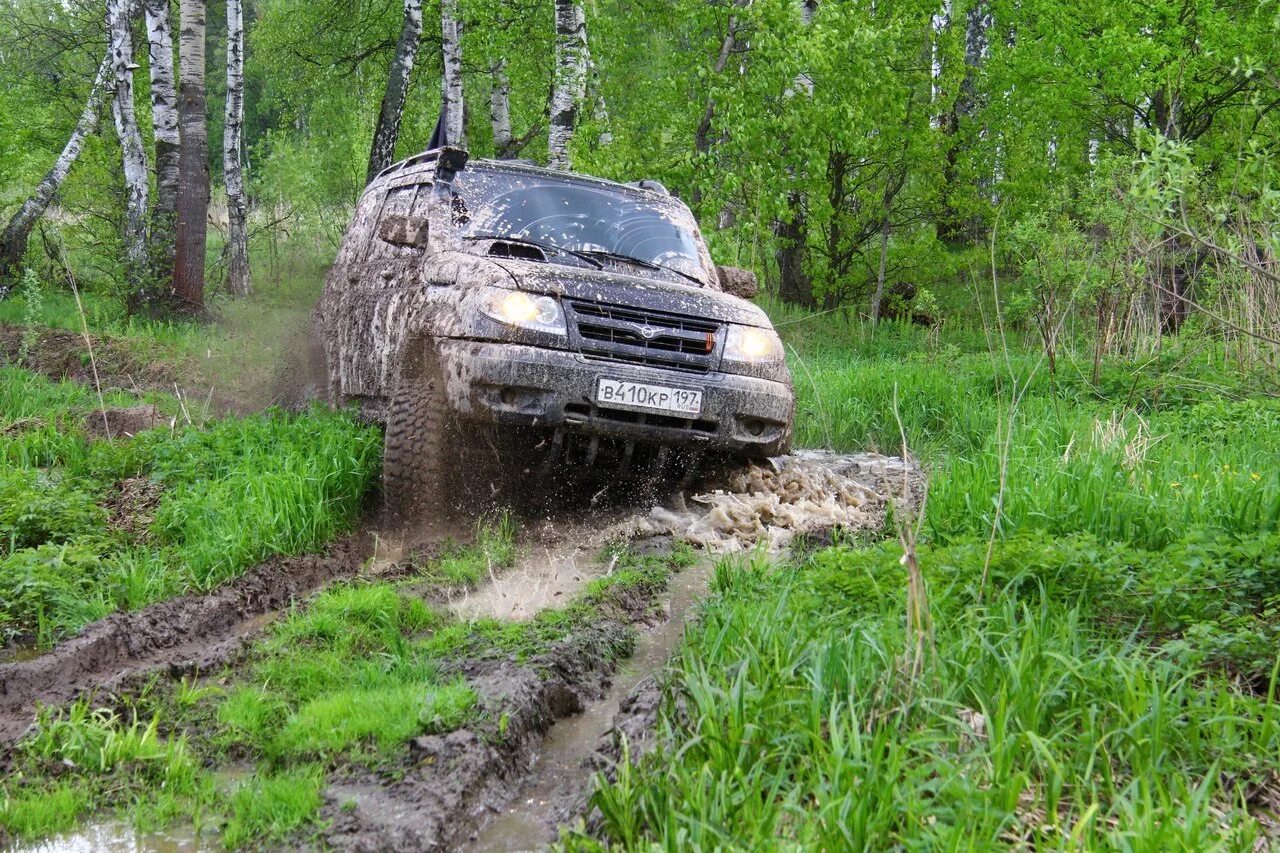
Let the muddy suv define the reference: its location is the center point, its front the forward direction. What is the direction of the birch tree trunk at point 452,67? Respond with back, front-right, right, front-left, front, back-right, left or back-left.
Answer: back-left

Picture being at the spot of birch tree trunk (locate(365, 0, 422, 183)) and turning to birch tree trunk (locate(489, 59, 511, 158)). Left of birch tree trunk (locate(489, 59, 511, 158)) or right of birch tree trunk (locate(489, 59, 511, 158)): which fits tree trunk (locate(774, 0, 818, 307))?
right

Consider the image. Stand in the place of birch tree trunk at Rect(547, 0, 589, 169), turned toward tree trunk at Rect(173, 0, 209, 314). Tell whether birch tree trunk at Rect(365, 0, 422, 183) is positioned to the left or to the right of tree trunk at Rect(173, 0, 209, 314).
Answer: right

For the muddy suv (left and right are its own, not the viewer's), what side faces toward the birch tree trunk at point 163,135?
back

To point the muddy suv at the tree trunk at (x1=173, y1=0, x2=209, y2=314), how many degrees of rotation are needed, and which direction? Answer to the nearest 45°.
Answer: approximately 180°

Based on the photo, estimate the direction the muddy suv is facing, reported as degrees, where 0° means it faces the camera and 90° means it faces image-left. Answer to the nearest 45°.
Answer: approximately 315°

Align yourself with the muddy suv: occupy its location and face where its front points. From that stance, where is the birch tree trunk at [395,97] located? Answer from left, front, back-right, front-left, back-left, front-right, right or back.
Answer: back-left

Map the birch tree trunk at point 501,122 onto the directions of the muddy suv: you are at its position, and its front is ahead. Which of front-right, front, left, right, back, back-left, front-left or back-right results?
back-left

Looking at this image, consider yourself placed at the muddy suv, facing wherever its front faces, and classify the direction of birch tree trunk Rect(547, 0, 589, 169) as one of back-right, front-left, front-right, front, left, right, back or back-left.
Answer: back-left

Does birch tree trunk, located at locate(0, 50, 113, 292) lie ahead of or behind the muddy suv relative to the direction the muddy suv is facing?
behind

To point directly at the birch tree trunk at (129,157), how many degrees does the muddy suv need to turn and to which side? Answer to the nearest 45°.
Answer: approximately 180°
